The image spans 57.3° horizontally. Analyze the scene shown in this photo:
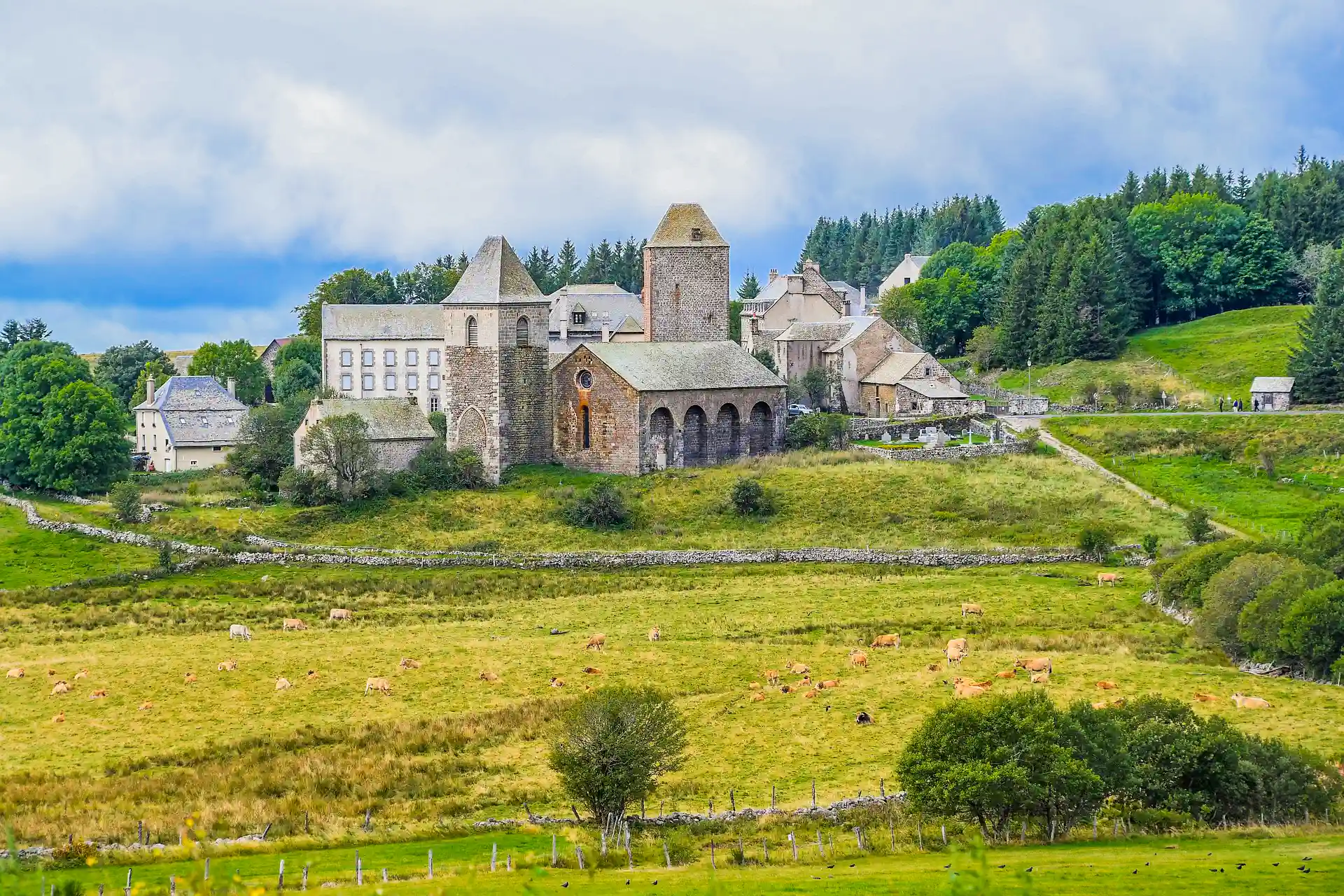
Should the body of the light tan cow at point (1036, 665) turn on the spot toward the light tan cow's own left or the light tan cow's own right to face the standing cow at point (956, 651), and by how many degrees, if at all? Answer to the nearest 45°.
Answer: approximately 45° to the light tan cow's own right

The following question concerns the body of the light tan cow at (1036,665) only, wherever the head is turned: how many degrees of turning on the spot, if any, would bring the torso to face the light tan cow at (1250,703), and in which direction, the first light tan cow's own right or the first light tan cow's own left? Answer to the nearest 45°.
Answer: approximately 135° to the first light tan cow's own left

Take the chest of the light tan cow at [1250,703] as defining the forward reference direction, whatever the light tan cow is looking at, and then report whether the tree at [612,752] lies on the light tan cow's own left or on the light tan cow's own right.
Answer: on the light tan cow's own left

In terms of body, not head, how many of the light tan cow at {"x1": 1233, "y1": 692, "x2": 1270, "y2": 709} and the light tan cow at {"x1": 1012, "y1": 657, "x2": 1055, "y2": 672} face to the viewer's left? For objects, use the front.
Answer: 2

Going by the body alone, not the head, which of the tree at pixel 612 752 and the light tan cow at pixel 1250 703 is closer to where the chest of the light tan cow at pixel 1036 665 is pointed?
the tree

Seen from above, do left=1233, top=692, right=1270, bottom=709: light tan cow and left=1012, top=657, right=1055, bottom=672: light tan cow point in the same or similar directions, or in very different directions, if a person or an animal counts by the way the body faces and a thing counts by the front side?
same or similar directions

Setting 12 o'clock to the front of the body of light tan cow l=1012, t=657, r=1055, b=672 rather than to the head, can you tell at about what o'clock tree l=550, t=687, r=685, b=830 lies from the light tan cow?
The tree is roughly at 10 o'clock from the light tan cow.

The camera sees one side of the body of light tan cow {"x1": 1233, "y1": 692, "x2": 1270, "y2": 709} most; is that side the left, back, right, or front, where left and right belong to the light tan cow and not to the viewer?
left

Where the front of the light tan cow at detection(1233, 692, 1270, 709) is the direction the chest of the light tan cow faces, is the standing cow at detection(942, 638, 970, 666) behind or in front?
in front

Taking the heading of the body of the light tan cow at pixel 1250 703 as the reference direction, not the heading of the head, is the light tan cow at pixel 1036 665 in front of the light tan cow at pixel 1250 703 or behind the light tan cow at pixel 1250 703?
in front

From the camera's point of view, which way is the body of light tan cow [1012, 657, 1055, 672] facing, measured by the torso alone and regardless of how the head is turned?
to the viewer's left
